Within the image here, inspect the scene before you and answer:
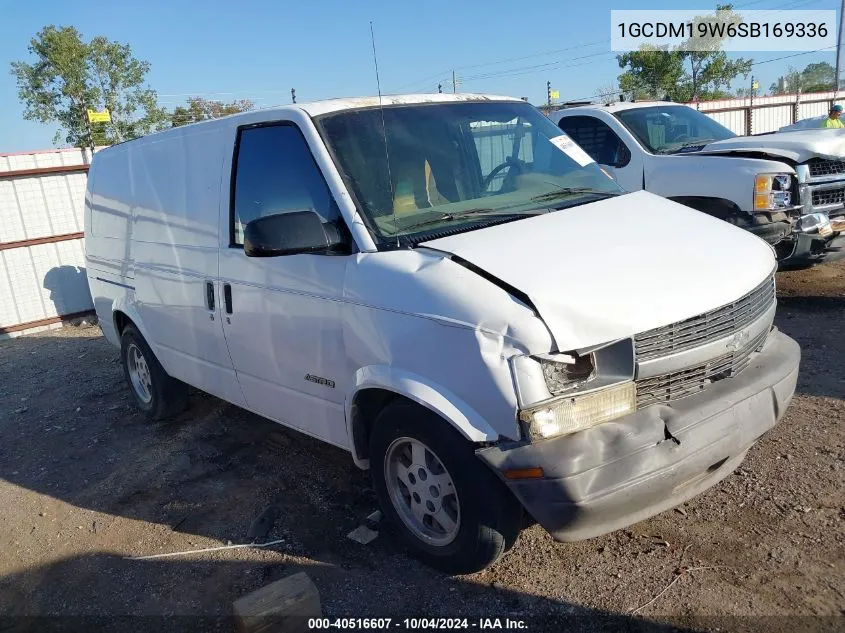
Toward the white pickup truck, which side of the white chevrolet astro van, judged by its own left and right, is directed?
left

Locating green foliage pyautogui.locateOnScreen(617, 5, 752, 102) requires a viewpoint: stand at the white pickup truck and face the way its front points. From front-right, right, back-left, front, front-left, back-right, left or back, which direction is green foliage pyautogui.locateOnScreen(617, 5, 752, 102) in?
back-left

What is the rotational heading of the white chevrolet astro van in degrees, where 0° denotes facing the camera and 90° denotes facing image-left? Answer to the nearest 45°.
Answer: approximately 315°

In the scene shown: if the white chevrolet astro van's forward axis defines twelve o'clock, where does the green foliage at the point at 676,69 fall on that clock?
The green foliage is roughly at 8 o'clock from the white chevrolet astro van.

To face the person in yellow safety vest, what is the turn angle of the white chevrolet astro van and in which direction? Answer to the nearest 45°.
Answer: approximately 90° to its left

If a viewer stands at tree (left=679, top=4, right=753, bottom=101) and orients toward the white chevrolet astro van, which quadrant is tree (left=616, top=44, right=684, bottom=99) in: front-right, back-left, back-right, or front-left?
front-right

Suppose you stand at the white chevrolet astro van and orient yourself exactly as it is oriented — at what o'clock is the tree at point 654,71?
The tree is roughly at 8 o'clock from the white chevrolet astro van.

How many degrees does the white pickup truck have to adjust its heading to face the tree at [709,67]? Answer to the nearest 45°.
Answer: approximately 135° to its left

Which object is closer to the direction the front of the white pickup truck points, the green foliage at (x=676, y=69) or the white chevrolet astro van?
the white chevrolet astro van

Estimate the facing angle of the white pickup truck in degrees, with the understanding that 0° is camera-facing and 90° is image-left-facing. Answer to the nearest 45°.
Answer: approximately 315°

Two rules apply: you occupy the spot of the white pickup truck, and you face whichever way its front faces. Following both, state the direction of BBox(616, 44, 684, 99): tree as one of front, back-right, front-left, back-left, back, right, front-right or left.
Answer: back-left

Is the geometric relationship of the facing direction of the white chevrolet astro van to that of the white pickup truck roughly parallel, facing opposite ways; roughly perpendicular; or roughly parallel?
roughly parallel
